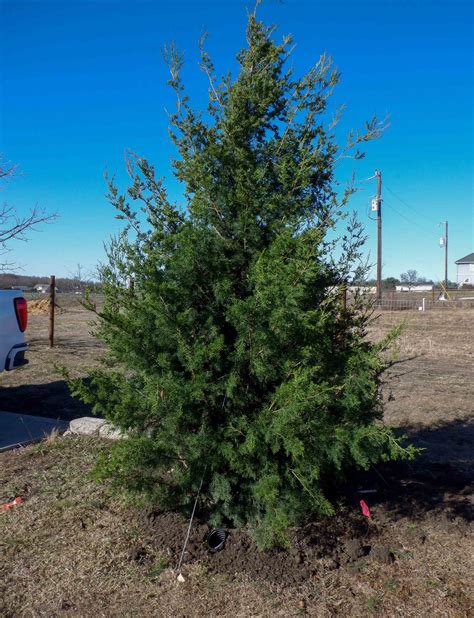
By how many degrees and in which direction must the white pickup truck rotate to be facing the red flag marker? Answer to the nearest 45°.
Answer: approximately 135° to its left

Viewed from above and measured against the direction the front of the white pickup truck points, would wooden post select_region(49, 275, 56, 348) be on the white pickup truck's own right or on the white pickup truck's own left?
on the white pickup truck's own right
